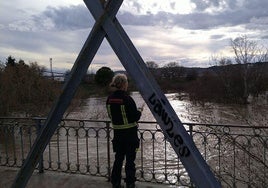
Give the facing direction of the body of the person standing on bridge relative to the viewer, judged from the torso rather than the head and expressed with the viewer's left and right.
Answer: facing away from the viewer and to the right of the viewer
